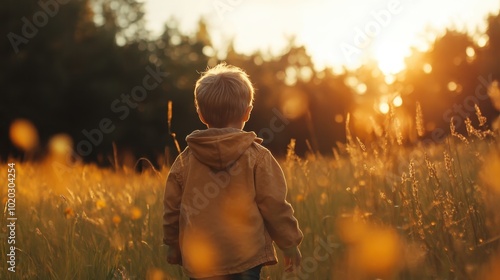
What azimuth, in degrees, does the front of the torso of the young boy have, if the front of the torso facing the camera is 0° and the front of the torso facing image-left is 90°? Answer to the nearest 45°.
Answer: approximately 180°

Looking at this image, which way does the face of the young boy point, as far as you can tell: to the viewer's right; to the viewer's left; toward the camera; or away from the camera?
away from the camera
